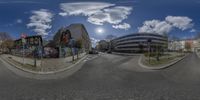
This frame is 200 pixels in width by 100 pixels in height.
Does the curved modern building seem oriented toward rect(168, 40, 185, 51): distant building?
no

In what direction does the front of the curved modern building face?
toward the camera

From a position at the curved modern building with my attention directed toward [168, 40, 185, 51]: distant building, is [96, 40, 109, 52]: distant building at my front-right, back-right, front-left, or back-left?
back-left

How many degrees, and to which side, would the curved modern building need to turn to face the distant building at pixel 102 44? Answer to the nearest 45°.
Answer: approximately 90° to its right

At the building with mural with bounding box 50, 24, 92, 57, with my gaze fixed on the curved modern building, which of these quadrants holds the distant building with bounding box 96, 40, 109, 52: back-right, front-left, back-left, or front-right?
front-left
